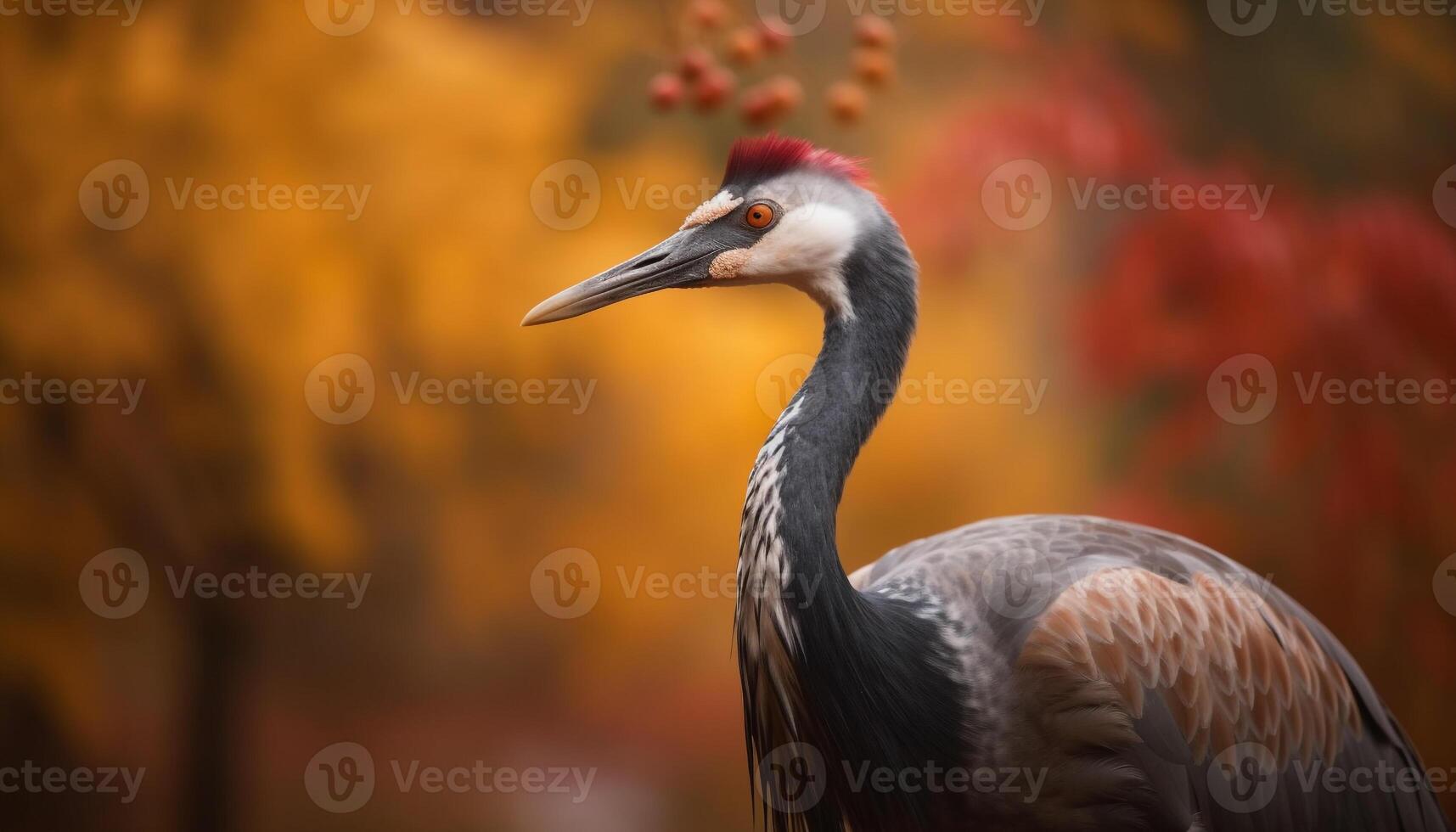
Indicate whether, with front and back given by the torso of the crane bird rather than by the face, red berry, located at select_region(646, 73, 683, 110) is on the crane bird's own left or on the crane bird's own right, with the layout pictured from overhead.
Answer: on the crane bird's own right

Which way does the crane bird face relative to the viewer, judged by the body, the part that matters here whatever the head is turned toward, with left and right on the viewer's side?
facing to the left of the viewer

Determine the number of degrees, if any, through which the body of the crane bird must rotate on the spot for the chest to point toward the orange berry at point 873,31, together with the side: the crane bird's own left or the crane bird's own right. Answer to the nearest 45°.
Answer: approximately 90° to the crane bird's own right
